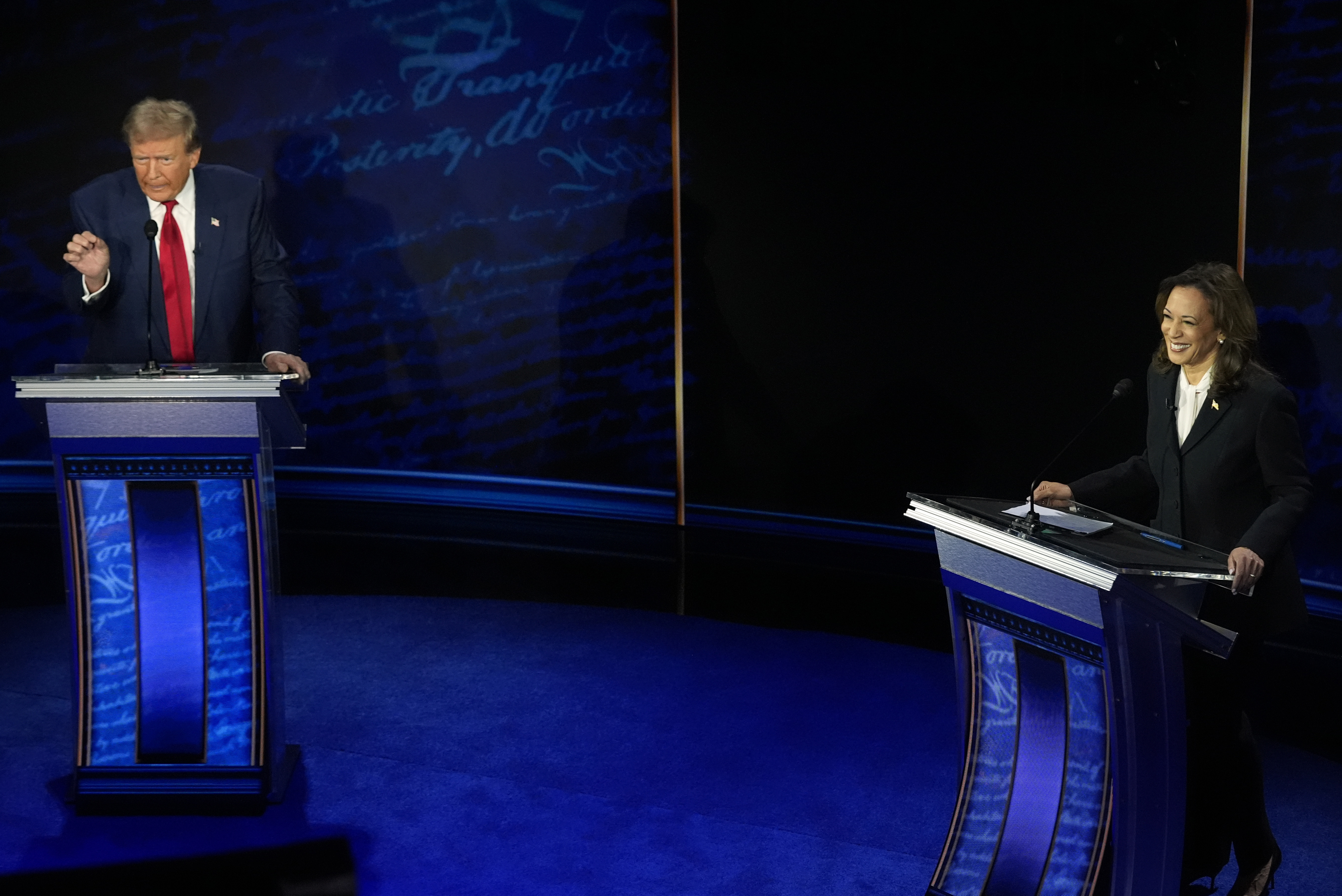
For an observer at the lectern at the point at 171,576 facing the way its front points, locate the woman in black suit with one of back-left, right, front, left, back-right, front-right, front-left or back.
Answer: front-left

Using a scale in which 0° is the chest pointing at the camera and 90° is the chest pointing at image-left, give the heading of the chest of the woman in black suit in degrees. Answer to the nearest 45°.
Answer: approximately 45°

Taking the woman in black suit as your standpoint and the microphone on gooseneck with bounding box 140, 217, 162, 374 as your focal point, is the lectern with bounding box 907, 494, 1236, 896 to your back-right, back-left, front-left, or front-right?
front-left

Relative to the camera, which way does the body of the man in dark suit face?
toward the camera

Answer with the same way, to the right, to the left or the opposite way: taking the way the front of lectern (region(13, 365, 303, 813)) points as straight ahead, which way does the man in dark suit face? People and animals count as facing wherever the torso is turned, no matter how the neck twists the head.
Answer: the same way

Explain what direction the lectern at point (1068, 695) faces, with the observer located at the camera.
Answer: facing the viewer and to the left of the viewer

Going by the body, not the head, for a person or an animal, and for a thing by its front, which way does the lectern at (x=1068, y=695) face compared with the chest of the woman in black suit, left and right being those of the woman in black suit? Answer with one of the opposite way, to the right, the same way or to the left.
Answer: the same way

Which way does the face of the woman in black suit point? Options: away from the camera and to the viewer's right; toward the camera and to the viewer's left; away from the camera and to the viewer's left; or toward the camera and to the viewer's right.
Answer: toward the camera and to the viewer's left

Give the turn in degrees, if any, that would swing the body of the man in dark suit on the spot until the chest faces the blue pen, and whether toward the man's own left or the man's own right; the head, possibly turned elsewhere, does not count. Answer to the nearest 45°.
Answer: approximately 45° to the man's own left

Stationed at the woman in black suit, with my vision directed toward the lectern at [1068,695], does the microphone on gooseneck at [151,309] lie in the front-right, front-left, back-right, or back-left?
front-right

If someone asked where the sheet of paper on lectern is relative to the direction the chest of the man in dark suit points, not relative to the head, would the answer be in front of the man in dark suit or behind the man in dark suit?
in front

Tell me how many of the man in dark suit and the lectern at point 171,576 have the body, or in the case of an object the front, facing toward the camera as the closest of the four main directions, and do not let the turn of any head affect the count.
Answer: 2

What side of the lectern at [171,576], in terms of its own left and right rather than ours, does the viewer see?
front

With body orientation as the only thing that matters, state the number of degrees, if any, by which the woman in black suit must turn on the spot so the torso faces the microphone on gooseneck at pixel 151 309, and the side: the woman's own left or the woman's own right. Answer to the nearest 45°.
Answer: approximately 45° to the woman's own right
